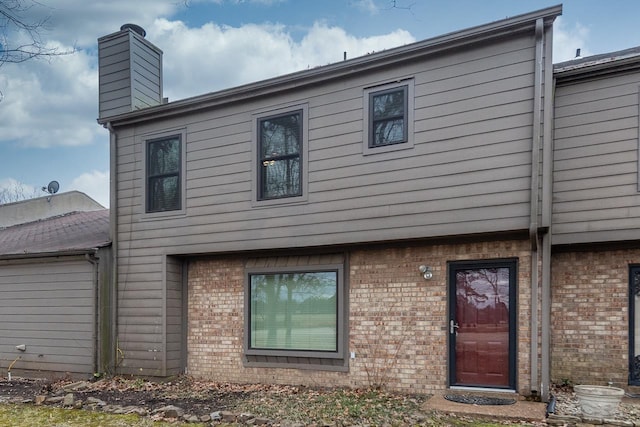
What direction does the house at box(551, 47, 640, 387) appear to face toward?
toward the camera
